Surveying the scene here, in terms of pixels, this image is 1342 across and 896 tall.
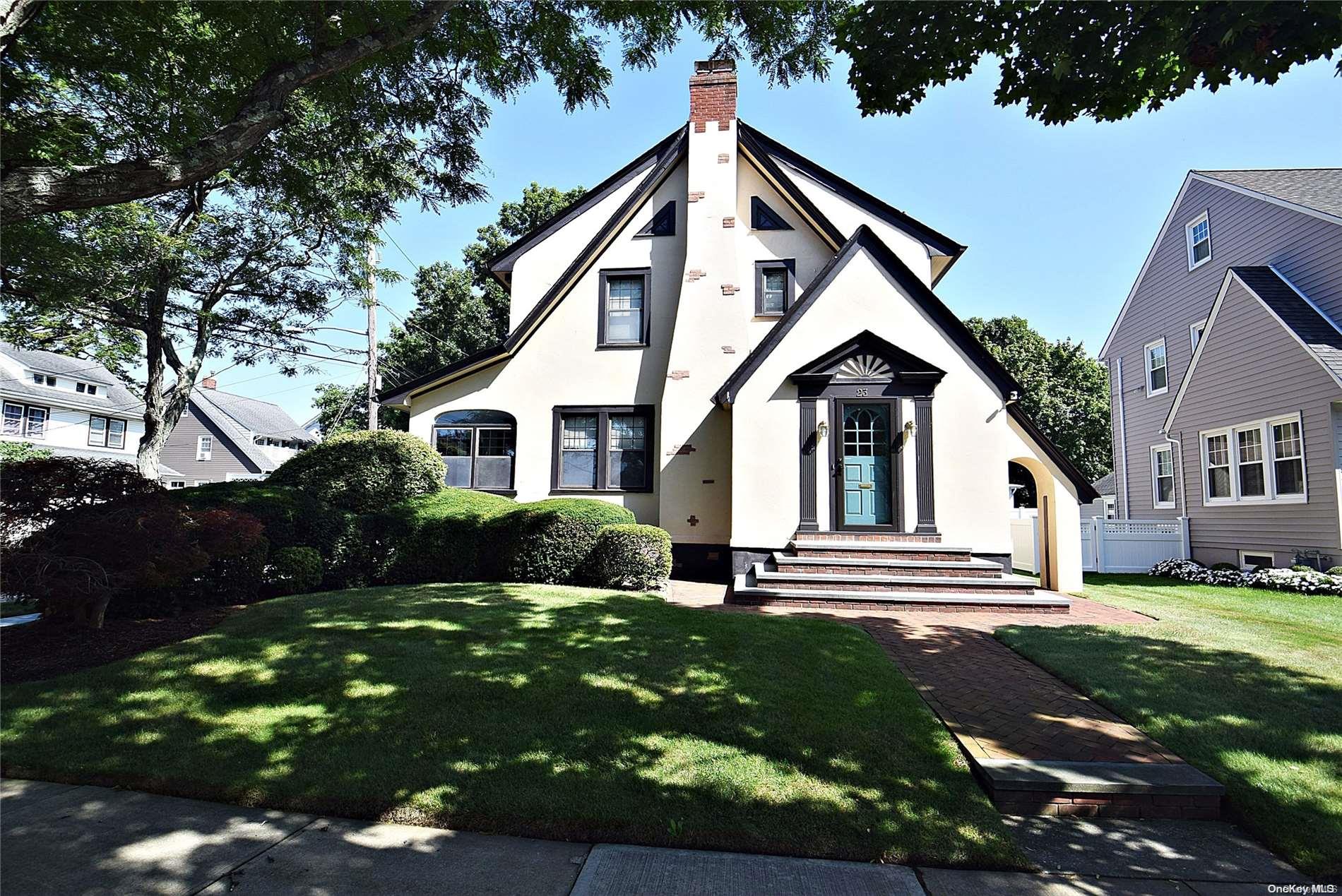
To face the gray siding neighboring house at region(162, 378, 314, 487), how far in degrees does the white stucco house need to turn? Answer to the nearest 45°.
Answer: approximately 135° to its right

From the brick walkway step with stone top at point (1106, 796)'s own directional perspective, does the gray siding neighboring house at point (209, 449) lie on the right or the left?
on its right

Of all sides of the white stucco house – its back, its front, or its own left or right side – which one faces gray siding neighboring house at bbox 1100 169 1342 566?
left

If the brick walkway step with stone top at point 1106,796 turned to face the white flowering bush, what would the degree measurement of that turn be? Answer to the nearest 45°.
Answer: approximately 180°

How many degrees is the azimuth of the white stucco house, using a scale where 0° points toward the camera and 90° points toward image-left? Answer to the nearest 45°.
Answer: approximately 0°

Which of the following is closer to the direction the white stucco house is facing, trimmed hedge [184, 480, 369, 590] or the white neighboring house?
the trimmed hedge

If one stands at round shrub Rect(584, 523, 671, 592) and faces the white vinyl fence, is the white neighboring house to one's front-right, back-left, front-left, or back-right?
back-left

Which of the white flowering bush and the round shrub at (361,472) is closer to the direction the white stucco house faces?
the round shrub

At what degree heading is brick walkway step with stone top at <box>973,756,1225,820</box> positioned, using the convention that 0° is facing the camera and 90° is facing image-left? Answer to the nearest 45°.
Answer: approximately 0°

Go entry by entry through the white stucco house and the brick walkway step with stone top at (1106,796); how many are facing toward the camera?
2

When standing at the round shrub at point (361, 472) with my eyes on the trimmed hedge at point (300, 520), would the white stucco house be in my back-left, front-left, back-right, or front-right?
back-left

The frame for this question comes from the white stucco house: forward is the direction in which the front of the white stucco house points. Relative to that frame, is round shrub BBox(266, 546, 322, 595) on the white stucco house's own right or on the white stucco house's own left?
on the white stucco house's own right
